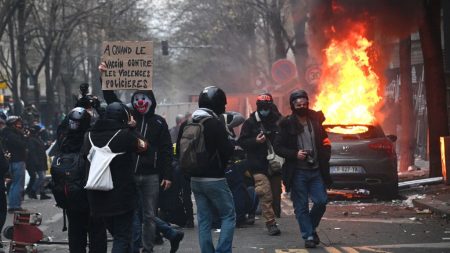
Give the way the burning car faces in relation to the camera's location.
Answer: facing away from the viewer and to the right of the viewer

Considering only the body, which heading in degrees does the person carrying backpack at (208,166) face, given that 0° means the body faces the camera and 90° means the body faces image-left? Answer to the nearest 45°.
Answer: approximately 225°

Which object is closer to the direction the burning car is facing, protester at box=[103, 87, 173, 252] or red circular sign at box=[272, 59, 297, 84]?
the red circular sign

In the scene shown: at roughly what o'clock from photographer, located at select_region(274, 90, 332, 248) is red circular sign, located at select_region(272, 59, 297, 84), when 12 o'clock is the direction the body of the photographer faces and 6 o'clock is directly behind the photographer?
The red circular sign is roughly at 6 o'clock from the photographer.

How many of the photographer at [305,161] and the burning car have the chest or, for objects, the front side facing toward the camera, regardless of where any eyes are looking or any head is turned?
1

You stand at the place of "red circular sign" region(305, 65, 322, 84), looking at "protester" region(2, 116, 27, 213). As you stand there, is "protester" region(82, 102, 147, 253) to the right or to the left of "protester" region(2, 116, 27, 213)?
left

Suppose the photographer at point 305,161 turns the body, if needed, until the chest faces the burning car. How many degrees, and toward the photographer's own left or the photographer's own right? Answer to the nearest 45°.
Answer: approximately 180°

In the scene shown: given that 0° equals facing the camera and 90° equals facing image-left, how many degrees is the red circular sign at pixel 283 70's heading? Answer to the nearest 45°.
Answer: approximately 0°
